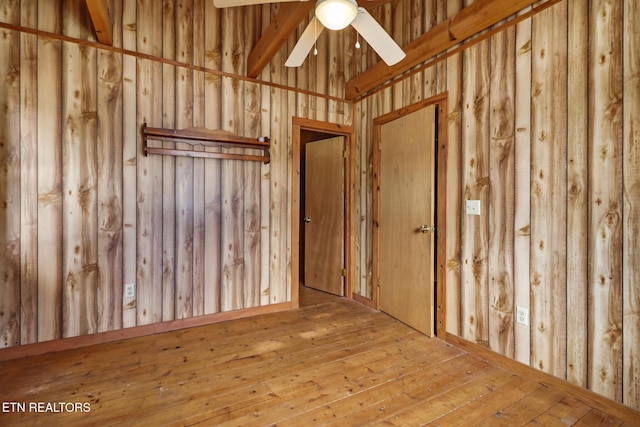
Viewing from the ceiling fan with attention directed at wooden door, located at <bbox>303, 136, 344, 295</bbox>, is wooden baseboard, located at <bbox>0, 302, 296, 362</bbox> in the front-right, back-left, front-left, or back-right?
front-left

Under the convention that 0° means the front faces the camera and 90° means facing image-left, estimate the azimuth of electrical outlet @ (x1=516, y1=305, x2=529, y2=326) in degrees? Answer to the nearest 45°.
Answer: approximately 45°

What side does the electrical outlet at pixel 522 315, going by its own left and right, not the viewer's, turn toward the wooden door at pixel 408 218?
right

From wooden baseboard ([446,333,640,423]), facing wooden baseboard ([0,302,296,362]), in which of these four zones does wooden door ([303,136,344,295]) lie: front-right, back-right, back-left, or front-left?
front-right

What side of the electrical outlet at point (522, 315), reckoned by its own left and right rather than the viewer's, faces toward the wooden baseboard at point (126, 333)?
front
